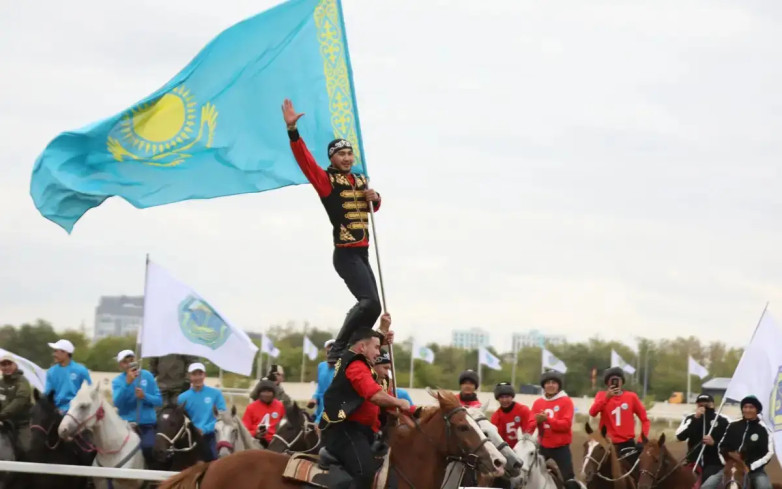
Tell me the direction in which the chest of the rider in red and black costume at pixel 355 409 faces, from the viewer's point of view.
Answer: to the viewer's right

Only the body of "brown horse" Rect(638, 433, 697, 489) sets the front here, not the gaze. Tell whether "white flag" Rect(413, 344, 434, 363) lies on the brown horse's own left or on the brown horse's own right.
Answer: on the brown horse's own right

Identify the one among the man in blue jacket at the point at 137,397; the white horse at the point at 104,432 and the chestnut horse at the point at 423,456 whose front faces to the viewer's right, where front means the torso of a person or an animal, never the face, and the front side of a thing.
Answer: the chestnut horse

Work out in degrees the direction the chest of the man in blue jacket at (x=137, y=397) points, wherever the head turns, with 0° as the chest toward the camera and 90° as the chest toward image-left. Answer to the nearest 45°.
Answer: approximately 0°

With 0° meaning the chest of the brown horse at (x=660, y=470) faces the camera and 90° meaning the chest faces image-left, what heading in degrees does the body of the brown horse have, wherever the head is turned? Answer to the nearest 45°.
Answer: approximately 45°

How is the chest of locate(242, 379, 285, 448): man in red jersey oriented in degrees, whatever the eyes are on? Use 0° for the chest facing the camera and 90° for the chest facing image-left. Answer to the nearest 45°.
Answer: approximately 0°

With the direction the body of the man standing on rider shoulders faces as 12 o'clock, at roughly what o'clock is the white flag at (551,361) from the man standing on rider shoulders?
The white flag is roughly at 8 o'clock from the man standing on rider shoulders.
